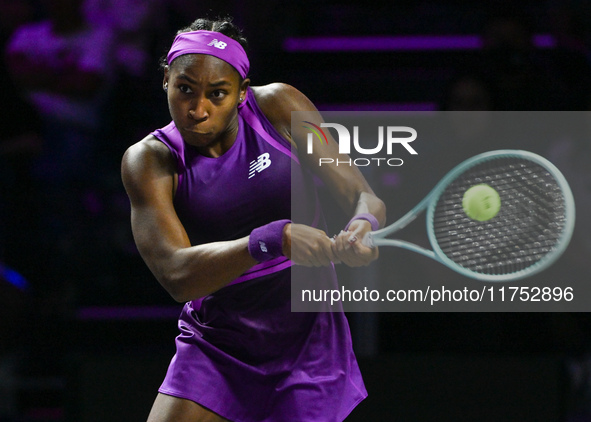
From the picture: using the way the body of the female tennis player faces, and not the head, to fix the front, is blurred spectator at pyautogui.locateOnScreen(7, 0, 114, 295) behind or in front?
behind

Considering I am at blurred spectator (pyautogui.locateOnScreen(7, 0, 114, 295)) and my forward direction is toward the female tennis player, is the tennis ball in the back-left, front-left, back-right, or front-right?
front-left

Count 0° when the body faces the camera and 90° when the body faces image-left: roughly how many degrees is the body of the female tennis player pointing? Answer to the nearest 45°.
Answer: approximately 0°

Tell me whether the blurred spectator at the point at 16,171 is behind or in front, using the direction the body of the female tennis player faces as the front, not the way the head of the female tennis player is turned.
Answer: behind
